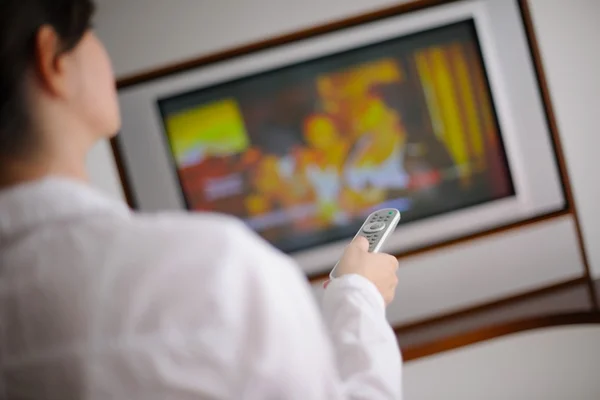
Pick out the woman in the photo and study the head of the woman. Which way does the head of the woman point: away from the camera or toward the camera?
away from the camera

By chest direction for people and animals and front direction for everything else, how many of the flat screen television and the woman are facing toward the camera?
1

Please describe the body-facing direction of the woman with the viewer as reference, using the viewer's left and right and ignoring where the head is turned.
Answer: facing away from the viewer and to the right of the viewer

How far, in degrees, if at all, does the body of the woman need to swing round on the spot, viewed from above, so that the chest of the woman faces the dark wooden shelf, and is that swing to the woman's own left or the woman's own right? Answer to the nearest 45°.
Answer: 0° — they already face it

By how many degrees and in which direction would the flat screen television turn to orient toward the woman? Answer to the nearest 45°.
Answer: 0° — it already faces them
